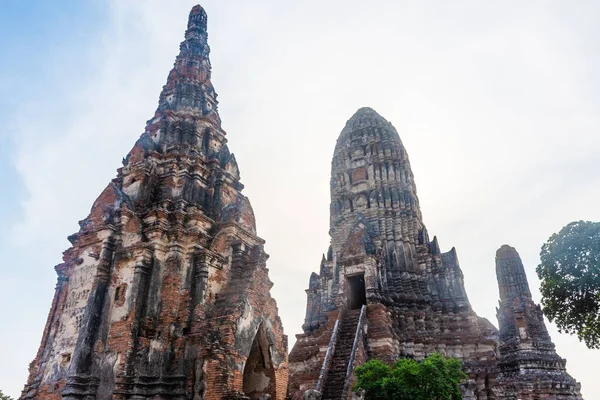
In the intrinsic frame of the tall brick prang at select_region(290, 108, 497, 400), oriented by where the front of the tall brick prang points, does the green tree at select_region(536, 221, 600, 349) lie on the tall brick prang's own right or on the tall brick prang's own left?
on the tall brick prang's own left
